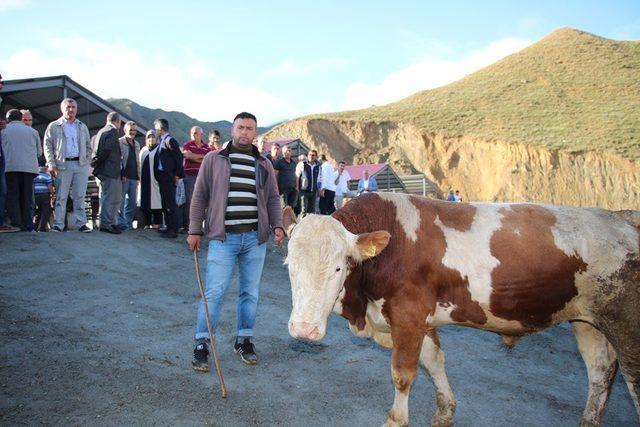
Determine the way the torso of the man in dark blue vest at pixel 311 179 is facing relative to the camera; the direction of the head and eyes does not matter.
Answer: toward the camera

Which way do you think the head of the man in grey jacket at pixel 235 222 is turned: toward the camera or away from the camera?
toward the camera

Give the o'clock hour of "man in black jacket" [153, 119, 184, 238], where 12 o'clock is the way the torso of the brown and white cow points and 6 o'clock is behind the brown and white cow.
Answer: The man in black jacket is roughly at 1 o'clock from the brown and white cow.

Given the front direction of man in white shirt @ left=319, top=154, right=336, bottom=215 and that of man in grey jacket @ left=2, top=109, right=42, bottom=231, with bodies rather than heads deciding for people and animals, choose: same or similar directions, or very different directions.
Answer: same or similar directions

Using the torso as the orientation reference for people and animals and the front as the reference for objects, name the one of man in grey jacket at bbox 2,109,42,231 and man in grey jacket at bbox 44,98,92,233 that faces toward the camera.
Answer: man in grey jacket at bbox 44,98,92,233

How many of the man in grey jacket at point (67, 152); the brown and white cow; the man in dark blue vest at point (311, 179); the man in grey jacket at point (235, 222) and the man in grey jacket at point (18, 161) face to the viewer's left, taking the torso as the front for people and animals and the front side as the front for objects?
1

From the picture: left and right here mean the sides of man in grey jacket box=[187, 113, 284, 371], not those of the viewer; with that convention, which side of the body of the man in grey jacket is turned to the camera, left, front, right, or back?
front

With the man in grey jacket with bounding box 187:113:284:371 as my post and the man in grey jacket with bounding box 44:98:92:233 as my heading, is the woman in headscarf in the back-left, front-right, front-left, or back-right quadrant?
front-right

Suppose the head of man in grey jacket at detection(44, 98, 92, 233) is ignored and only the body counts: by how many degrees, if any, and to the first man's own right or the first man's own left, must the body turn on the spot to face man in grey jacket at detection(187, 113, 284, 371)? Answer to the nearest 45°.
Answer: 0° — they already face them

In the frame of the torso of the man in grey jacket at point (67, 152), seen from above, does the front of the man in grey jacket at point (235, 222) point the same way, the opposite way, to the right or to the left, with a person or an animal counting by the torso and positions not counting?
the same way

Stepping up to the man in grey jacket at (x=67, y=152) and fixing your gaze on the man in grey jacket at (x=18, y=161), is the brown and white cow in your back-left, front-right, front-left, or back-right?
back-left

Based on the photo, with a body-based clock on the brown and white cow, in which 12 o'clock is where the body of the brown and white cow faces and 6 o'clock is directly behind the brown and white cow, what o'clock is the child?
The child is roughly at 1 o'clock from the brown and white cow.

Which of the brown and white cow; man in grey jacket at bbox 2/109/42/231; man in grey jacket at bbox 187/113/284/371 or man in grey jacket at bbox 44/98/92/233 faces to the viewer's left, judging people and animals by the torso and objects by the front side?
the brown and white cow

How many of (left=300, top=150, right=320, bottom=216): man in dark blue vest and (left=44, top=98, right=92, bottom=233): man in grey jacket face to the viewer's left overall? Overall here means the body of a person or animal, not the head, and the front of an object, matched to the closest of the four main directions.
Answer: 0

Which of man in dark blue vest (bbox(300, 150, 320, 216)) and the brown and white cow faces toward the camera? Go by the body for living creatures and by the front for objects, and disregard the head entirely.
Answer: the man in dark blue vest

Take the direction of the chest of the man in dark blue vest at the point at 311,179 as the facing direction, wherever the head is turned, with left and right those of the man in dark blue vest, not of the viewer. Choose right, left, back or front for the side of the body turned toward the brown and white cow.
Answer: front

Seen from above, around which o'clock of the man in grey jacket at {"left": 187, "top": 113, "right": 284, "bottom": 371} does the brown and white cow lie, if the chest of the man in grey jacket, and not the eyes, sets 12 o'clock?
The brown and white cow is roughly at 10 o'clock from the man in grey jacket.

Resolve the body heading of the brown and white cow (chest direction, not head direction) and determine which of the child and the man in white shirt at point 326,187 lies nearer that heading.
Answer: the child
